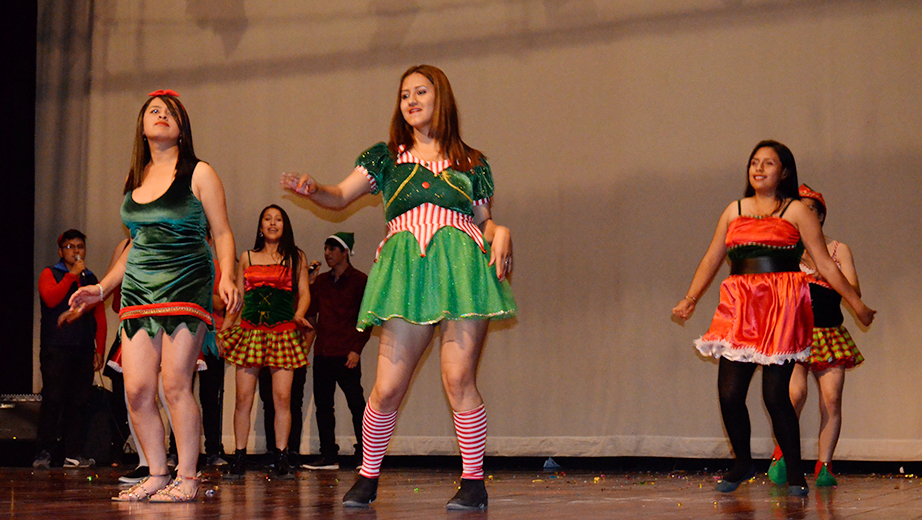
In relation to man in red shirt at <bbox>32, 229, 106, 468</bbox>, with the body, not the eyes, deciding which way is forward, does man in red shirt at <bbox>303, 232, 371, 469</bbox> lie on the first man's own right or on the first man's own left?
on the first man's own left

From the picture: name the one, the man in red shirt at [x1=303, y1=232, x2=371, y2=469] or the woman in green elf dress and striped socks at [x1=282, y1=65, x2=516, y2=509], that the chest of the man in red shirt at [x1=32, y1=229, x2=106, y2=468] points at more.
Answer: the woman in green elf dress and striped socks

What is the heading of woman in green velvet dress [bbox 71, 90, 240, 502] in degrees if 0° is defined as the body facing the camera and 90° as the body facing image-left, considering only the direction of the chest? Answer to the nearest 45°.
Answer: approximately 45°

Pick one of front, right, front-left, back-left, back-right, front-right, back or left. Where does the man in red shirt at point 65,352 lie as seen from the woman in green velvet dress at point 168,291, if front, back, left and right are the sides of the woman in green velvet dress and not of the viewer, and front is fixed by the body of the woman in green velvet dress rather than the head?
back-right

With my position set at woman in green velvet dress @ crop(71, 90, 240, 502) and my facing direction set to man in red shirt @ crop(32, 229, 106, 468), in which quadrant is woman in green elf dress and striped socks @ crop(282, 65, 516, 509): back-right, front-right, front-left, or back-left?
back-right

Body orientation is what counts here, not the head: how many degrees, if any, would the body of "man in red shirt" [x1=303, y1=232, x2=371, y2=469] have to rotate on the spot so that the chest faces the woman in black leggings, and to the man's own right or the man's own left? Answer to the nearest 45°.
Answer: approximately 90° to the man's own left
